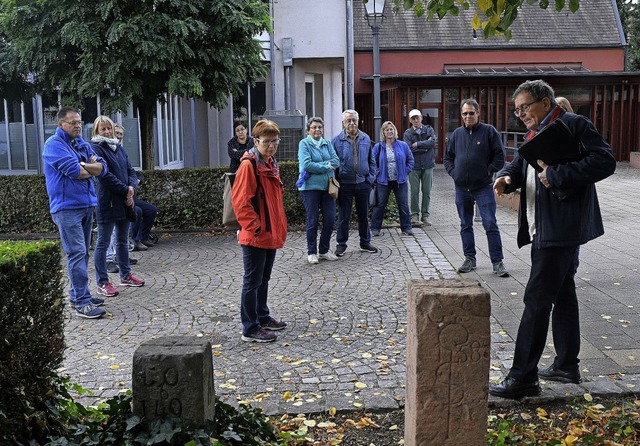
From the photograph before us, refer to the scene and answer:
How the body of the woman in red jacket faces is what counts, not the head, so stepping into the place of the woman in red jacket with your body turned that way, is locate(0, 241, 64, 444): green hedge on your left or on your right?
on your right

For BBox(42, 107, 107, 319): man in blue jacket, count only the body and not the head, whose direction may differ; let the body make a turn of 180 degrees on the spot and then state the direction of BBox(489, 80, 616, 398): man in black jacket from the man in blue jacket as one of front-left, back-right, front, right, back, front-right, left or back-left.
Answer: back

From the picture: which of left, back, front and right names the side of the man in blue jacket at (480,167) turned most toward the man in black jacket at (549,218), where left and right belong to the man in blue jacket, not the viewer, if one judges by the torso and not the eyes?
front

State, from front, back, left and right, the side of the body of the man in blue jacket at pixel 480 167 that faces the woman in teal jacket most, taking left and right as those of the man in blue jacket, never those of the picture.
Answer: right

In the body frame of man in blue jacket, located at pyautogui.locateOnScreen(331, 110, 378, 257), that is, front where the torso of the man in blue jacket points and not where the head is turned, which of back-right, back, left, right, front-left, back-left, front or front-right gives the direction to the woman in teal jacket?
front-right

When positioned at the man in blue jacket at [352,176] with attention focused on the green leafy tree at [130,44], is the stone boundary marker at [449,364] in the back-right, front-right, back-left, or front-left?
back-left

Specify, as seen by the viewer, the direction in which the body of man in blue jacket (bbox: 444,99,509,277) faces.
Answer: toward the camera

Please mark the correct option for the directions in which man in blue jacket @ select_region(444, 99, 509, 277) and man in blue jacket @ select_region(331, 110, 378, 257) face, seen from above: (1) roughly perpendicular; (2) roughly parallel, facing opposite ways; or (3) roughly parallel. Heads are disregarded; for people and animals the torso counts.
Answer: roughly parallel

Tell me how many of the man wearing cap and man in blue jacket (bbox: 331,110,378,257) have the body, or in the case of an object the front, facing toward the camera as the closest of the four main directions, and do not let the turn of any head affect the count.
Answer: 2

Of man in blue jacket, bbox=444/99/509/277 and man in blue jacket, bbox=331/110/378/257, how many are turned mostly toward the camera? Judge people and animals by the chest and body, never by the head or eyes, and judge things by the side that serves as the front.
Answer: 2

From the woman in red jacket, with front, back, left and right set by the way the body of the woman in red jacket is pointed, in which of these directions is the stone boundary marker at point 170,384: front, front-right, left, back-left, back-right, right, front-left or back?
front-right

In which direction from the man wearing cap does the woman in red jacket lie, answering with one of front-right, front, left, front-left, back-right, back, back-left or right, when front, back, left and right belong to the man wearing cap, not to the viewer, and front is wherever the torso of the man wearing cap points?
front

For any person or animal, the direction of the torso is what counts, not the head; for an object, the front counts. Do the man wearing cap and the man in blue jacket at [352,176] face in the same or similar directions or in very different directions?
same or similar directions

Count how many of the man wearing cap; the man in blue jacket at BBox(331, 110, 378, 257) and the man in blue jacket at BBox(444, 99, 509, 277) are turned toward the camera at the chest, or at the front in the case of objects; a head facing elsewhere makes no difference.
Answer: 3

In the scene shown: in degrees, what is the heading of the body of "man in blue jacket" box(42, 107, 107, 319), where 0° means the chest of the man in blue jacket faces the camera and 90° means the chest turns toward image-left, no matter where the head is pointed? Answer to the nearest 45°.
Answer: approximately 315°

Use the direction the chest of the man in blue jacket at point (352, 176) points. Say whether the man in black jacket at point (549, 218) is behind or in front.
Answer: in front

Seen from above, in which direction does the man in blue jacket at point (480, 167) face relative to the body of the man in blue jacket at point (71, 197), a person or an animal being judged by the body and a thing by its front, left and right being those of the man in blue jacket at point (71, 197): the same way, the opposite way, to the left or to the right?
to the right

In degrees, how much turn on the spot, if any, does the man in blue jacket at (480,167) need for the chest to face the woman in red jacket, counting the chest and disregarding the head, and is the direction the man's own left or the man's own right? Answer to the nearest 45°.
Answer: approximately 45° to the man's own right
